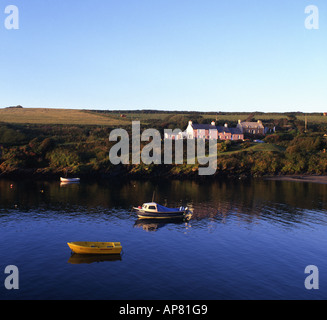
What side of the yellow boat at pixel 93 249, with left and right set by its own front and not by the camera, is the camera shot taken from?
left
